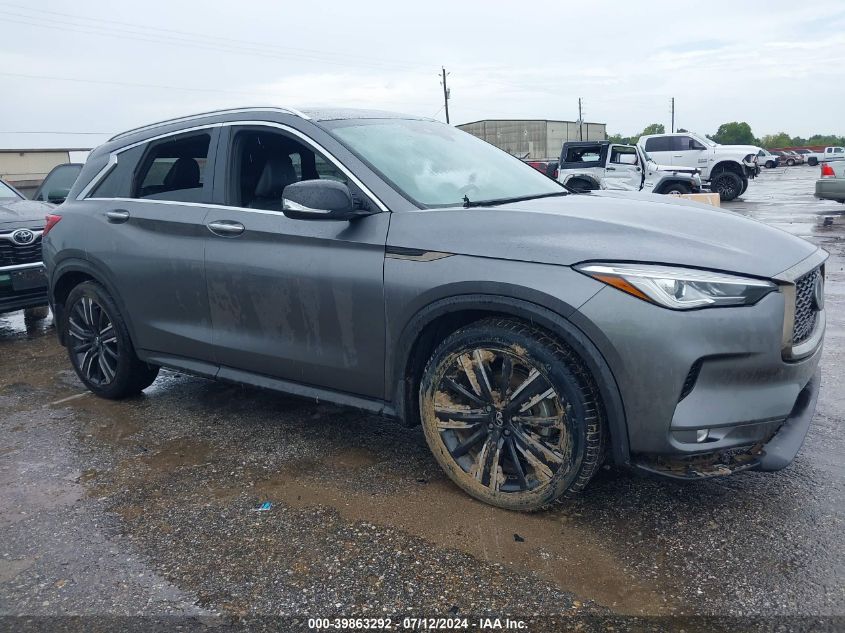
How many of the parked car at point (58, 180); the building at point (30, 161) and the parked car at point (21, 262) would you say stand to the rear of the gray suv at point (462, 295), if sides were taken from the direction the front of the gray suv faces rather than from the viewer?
3

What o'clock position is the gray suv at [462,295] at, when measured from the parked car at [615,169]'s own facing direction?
The gray suv is roughly at 3 o'clock from the parked car.

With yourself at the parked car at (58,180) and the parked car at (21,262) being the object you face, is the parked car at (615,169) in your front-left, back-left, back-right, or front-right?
back-left

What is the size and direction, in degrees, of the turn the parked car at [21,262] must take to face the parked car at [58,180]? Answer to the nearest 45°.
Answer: approximately 135° to its left

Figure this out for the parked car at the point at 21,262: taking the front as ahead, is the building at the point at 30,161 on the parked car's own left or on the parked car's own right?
on the parked car's own left

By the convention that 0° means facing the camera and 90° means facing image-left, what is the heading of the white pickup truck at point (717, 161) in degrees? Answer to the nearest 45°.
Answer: approximately 315°

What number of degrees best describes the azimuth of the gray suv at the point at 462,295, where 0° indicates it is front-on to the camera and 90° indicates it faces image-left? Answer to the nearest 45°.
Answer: approximately 315°

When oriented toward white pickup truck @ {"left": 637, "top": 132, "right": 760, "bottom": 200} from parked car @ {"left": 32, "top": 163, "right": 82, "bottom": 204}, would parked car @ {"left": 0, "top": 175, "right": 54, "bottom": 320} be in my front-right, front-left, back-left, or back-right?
back-right

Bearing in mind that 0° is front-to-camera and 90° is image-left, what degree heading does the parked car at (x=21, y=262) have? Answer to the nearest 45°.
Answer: approximately 315°

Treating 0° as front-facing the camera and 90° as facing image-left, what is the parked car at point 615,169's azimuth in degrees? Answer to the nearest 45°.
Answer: approximately 270°
